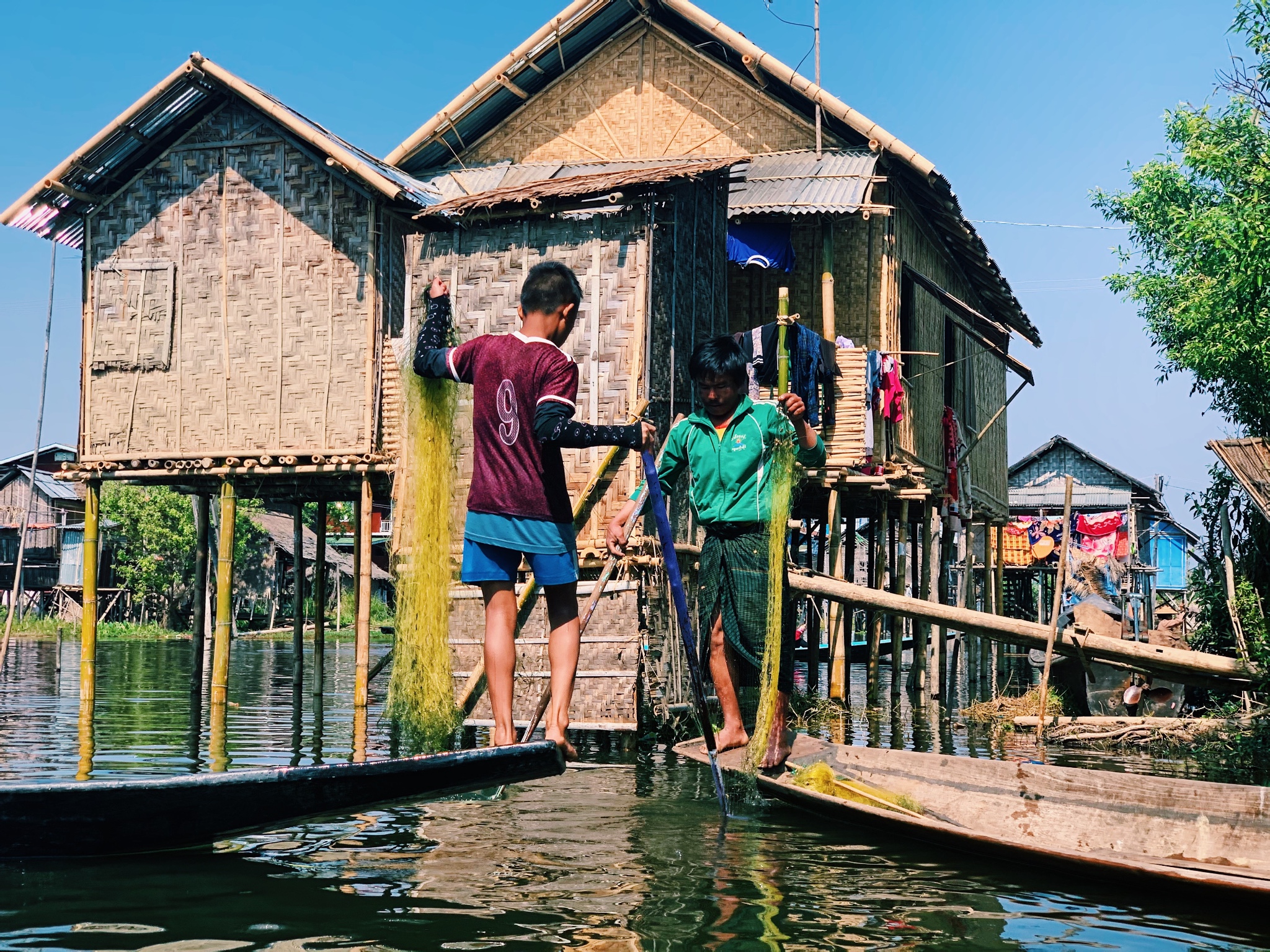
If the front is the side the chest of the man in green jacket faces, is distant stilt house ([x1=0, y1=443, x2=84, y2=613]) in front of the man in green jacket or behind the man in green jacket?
behind

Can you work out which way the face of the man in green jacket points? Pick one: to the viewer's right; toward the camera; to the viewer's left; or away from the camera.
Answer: toward the camera

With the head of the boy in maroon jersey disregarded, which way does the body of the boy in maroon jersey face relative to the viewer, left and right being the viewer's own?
facing away from the viewer and to the right of the viewer

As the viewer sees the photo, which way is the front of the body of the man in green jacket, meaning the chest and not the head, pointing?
toward the camera

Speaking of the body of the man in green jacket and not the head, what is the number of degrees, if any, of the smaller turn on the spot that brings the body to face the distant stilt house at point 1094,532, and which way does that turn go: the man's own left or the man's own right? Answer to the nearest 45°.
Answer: approximately 180°

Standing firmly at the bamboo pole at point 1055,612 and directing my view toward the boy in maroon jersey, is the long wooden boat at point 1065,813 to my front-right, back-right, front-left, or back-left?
front-left

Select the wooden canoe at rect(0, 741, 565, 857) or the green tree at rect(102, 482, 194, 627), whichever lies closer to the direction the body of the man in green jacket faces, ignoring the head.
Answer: the wooden canoe
